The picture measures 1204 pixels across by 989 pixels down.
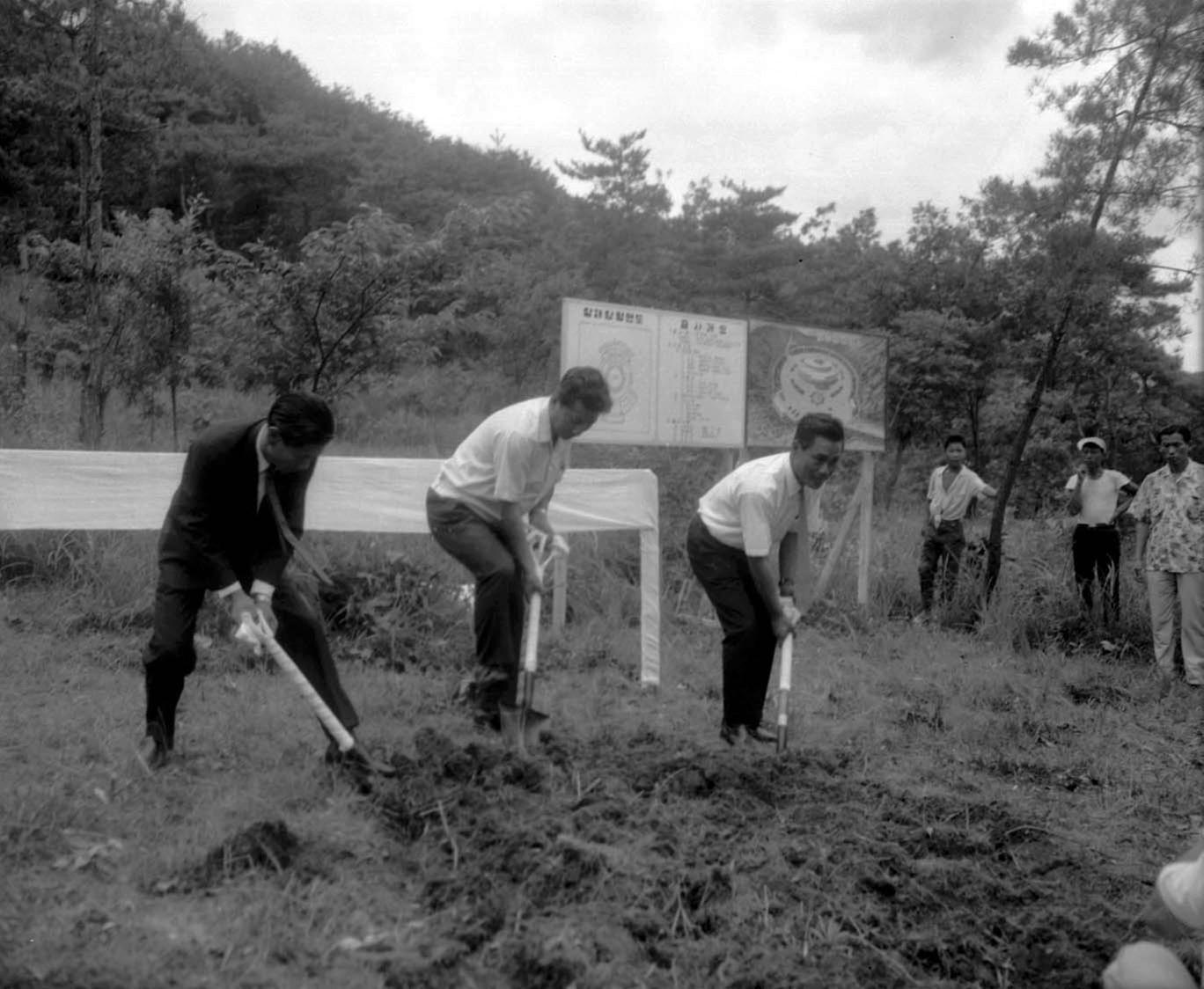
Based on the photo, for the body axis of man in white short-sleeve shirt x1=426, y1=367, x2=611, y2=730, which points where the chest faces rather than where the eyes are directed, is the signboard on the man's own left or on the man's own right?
on the man's own left

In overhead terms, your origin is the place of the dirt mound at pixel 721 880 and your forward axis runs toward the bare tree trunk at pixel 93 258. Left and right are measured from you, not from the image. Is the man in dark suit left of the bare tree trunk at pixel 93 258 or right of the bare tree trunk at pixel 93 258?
left

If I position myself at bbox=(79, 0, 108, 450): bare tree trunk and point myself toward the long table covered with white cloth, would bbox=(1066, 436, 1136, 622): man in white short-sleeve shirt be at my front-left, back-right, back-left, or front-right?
front-left

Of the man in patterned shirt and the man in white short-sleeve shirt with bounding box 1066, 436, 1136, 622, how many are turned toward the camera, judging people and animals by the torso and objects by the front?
2

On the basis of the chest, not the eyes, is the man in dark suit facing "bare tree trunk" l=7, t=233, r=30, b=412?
no

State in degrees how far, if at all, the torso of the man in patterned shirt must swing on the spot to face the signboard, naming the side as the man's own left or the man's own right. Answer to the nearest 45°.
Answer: approximately 90° to the man's own right

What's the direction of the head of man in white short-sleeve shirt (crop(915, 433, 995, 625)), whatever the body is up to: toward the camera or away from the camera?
toward the camera

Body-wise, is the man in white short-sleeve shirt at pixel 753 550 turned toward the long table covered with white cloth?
no

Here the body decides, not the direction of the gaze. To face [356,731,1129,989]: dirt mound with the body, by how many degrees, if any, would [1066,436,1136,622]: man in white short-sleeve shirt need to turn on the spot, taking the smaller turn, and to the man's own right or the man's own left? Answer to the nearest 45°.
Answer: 0° — they already face it

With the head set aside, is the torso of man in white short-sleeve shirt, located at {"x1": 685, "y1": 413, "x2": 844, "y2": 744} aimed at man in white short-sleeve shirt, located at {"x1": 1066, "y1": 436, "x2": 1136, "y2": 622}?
no

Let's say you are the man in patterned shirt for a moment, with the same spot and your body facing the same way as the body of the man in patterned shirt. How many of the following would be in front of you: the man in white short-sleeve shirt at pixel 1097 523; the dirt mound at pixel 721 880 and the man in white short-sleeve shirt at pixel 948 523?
1

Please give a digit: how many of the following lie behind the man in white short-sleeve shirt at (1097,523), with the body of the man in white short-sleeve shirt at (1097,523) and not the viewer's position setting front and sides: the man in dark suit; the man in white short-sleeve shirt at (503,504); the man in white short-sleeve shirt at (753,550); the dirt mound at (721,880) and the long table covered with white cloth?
0

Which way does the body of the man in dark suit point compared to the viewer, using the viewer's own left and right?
facing the viewer and to the right of the viewer

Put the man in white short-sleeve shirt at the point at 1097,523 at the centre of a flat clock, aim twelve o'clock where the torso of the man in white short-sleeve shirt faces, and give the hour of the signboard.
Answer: The signboard is roughly at 2 o'clock from the man in white short-sleeve shirt.

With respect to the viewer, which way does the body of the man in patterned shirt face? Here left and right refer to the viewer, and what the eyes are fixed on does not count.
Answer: facing the viewer

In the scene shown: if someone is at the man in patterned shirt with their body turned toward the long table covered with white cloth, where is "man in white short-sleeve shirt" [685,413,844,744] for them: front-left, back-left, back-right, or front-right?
front-left

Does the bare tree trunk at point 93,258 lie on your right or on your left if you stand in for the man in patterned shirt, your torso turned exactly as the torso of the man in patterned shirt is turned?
on your right

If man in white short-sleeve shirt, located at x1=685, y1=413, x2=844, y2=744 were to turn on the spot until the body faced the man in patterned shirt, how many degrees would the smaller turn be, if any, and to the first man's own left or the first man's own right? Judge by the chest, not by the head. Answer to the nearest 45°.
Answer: approximately 90° to the first man's own left

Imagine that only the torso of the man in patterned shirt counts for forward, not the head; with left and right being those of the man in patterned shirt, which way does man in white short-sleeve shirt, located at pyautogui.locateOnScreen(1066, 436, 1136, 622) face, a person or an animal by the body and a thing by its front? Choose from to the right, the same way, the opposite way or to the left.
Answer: the same way
